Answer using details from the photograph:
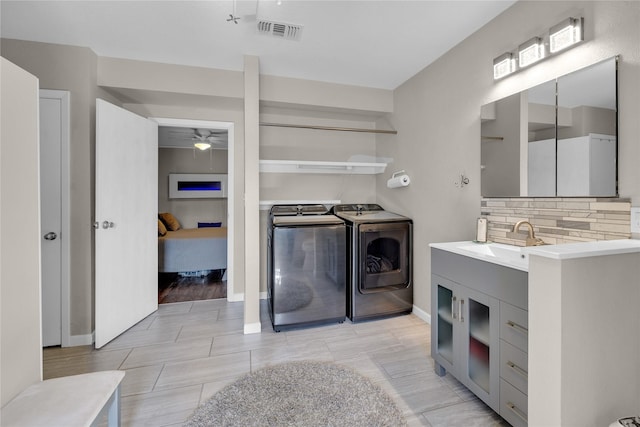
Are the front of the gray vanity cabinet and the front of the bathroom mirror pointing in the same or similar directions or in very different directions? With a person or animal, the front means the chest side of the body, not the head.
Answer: same or similar directions

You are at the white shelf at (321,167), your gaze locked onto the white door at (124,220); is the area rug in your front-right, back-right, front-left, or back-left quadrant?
front-left

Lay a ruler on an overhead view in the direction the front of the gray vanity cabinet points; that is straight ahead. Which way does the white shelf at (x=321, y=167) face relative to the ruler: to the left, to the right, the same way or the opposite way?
to the left

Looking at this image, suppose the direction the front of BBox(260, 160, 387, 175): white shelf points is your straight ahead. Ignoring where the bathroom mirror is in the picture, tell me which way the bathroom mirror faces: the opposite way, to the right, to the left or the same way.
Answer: to the right

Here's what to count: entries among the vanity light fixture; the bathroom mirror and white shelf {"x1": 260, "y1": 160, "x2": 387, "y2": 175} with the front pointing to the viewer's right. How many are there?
0

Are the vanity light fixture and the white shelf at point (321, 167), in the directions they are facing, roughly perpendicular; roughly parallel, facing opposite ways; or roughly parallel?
roughly perpendicular

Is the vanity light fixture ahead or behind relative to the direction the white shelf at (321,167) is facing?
ahead

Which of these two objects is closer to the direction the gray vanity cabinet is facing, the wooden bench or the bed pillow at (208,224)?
the wooden bench

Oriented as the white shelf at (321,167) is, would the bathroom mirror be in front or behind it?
in front

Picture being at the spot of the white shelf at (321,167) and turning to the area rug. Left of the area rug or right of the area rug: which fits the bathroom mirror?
left

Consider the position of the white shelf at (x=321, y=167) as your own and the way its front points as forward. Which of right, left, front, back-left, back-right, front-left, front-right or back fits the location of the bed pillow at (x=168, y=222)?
back-right

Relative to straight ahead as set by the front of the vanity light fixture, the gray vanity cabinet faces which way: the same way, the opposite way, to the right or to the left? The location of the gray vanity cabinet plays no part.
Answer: the same way

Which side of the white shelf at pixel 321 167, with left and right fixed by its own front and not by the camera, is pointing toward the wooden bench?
front

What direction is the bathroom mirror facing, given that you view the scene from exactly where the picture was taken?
facing the viewer and to the left of the viewer

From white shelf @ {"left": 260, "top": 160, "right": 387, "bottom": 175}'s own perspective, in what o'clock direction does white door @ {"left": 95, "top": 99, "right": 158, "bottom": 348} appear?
The white door is roughly at 2 o'clock from the white shelf.

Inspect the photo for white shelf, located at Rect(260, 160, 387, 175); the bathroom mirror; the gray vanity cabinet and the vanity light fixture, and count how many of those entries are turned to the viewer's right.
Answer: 0

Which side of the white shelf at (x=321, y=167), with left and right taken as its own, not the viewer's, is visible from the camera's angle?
front
